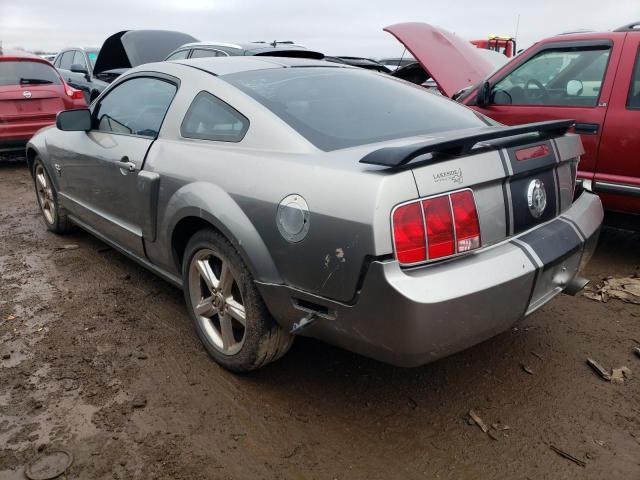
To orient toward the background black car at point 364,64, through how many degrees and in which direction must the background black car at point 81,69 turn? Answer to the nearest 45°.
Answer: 0° — it already faces it

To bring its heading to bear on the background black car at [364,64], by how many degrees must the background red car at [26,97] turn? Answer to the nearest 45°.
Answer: approximately 90° to its right

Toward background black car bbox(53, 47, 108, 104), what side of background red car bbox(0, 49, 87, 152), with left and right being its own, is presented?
front

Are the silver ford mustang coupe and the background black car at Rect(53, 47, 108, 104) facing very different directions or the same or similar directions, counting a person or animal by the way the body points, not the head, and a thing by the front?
very different directions

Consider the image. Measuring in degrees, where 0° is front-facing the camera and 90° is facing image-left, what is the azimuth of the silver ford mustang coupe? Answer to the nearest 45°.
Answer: approximately 135°

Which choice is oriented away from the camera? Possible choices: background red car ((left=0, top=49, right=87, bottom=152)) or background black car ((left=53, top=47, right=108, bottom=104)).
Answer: the background red car

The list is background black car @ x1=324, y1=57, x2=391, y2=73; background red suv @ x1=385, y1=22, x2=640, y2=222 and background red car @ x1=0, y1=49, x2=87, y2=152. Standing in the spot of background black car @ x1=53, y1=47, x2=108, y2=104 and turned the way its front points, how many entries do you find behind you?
0

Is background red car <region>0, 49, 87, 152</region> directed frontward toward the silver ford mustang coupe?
no

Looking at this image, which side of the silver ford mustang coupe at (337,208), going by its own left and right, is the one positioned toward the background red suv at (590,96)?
right

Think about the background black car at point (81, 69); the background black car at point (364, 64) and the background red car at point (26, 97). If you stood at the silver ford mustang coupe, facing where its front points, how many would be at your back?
0

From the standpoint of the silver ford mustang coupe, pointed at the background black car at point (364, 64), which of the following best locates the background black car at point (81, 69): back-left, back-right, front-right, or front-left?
front-left

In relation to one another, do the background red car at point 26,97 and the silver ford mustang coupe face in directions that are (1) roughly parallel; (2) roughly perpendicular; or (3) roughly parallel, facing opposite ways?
roughly parallel

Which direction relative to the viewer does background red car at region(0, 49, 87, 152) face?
away from the camera

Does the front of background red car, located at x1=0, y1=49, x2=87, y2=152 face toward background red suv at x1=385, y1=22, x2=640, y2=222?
no

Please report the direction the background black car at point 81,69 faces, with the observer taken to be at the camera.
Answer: facing the viewer and to the right of the viewer

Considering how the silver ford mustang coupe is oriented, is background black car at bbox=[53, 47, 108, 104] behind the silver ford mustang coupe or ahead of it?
ahead

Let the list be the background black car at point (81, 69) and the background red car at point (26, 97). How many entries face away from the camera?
1

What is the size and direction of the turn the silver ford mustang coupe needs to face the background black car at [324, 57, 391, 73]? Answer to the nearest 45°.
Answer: approximately 45° to its right
